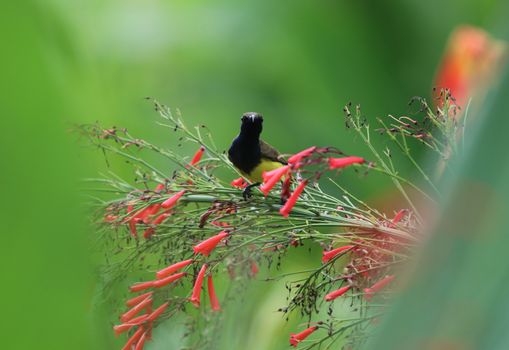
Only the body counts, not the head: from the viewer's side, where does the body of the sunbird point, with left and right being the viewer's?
facing the viewer and to the left of the viewer
